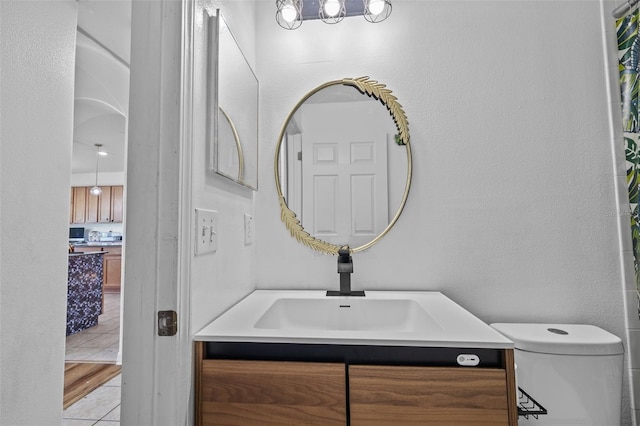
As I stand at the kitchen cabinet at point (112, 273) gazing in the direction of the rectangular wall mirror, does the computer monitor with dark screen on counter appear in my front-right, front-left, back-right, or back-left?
back-right

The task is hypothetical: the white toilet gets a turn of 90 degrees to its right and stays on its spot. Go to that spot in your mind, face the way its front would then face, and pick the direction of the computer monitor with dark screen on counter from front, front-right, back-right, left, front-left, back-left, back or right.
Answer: front

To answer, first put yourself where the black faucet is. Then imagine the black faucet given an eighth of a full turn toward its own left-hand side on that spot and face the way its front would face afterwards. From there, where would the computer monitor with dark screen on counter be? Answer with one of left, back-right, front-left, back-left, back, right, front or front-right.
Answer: back

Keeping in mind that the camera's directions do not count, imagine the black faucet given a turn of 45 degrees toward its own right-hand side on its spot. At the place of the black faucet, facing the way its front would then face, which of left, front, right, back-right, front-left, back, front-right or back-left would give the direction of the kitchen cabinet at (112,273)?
right

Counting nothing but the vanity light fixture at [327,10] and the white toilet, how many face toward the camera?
2

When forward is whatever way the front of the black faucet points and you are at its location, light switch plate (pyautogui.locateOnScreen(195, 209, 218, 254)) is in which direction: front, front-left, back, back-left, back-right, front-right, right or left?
front-right

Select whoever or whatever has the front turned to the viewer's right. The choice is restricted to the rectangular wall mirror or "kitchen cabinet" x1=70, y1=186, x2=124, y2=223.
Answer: the rectangular wall mirror

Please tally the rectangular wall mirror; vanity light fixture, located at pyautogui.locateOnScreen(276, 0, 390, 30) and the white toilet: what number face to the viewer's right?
1

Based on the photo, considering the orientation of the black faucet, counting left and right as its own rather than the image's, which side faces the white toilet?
left

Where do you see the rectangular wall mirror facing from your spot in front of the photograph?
facing to the right of the viewer

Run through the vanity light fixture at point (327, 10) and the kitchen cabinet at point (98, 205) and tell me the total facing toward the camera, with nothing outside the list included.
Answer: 2

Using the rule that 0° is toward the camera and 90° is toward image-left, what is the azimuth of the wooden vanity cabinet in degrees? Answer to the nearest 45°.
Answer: approximately 0°
